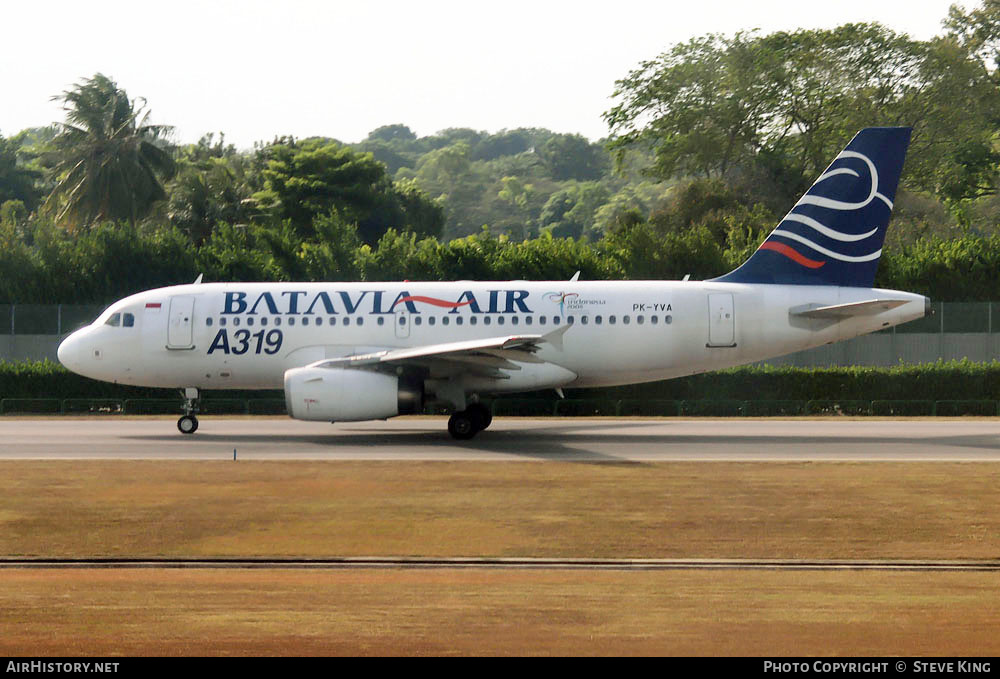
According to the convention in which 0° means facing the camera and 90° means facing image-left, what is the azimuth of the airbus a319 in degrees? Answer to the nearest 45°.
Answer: approximately 90°
